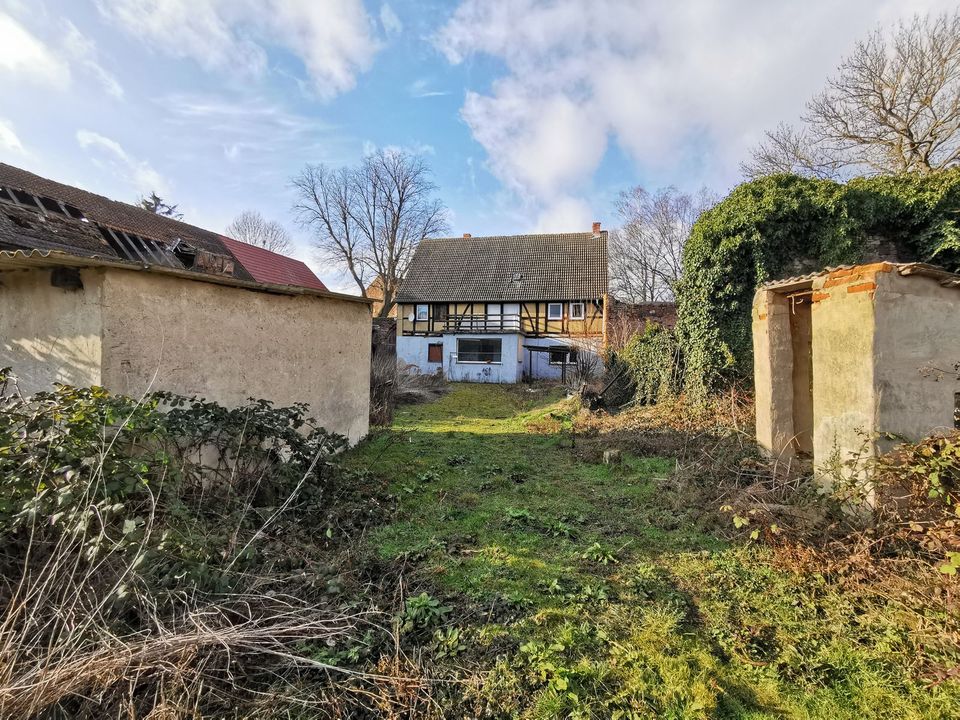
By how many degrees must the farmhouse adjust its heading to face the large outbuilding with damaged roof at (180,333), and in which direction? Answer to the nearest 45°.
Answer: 0° — it already faces it

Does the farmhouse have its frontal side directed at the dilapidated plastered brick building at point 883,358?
yes

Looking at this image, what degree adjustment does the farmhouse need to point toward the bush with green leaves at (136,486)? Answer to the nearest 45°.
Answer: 0° — it already faces it

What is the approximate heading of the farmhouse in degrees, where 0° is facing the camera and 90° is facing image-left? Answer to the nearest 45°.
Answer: approximately 0°

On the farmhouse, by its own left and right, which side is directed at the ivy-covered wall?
front

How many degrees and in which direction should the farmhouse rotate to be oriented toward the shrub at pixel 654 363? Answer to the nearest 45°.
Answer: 0° — it already faces it
